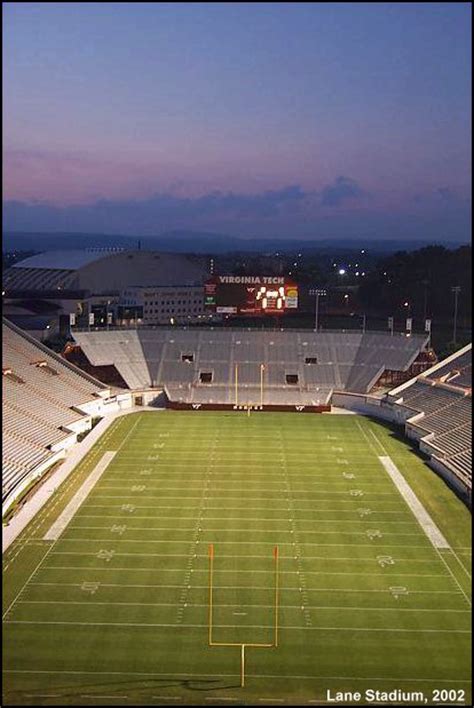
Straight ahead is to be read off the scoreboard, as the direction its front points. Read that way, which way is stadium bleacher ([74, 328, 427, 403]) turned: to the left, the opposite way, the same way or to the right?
the same way

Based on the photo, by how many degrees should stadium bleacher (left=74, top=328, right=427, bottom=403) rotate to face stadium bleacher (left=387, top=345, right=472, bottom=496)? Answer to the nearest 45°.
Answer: approximately 45° to its left

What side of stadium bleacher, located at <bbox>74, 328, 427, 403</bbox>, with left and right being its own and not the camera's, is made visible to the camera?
front

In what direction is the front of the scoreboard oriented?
toward the camera

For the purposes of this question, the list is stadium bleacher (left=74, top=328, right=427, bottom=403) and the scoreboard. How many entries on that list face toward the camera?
2

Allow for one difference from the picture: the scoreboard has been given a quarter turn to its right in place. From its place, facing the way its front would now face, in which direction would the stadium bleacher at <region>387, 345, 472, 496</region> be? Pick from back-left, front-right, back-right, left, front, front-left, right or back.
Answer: back-left

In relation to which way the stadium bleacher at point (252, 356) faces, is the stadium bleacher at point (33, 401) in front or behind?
in front

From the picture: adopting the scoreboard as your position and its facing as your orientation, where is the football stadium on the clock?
The football stadium is roughly at 12 o'clock from the scoreboard.
